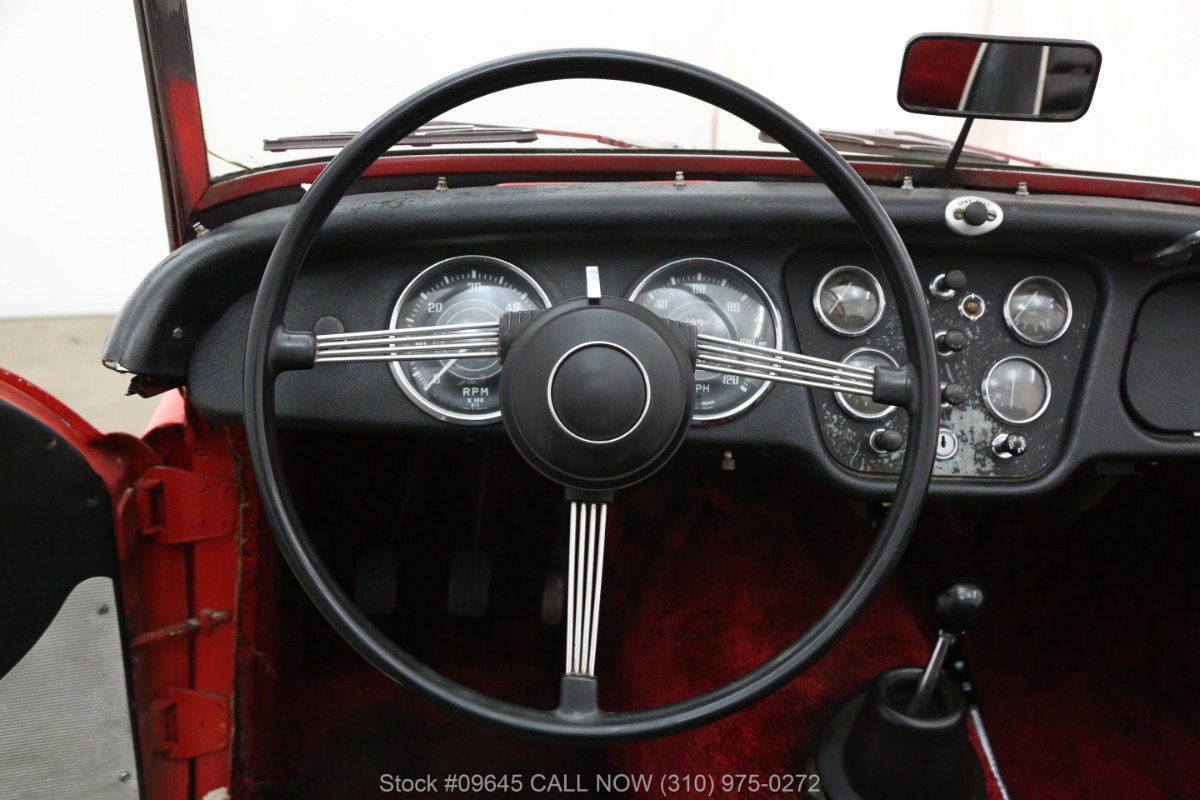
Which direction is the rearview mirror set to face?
toward the camera
